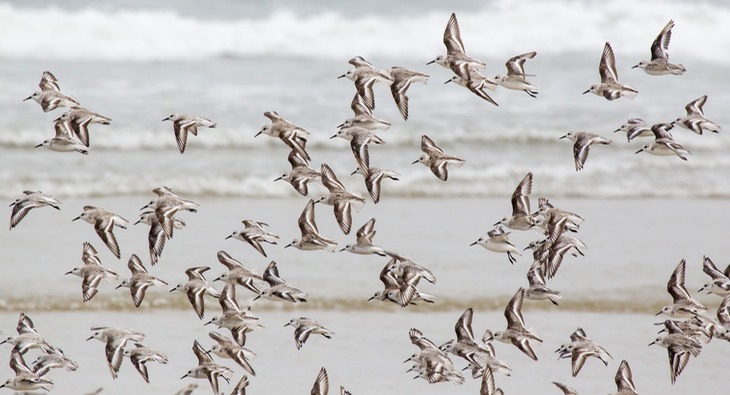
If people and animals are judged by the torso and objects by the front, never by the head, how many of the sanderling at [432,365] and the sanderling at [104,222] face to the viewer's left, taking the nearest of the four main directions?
2

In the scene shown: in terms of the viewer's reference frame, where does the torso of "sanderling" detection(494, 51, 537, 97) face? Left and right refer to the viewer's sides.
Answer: facing to the left of the viewer

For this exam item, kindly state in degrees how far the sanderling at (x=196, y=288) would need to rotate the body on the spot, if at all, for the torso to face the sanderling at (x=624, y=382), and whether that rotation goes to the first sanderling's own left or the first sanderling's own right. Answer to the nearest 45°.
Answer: approximately 135° to the first sanderling's own left

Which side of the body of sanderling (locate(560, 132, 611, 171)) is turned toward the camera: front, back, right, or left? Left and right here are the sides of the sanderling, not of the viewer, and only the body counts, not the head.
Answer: left

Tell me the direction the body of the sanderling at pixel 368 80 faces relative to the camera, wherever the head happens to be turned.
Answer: to the viewer's left

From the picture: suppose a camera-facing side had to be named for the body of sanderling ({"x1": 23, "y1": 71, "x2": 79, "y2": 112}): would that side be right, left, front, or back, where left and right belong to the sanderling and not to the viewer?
left

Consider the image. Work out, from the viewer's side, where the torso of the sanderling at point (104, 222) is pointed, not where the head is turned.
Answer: to the viewer's left
